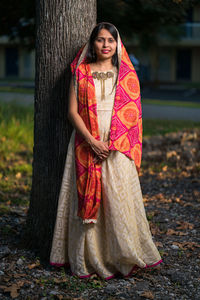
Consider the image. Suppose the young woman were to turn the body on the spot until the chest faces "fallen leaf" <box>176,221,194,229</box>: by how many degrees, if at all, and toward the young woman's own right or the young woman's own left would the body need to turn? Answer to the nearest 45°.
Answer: approximately 135° to the young woman's own left

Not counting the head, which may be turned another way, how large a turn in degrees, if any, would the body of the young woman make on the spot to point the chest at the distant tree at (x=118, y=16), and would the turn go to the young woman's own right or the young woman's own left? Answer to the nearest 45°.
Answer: approximately 180°

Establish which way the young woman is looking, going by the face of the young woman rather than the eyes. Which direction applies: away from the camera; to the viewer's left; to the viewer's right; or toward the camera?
toward the camera

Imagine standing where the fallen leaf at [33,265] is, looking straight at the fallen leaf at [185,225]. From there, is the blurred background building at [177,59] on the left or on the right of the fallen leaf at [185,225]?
left

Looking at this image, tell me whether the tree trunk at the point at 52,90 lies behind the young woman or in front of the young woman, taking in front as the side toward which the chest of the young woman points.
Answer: behind

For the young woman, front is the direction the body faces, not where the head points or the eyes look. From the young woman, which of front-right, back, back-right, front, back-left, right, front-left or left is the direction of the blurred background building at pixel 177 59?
back

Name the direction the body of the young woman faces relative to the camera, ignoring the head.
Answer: toward the camera

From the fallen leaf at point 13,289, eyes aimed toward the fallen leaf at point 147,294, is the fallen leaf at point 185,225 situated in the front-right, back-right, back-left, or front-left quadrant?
front-left

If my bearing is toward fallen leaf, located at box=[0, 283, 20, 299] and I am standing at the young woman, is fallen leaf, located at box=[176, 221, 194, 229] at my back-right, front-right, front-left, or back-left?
back-right
